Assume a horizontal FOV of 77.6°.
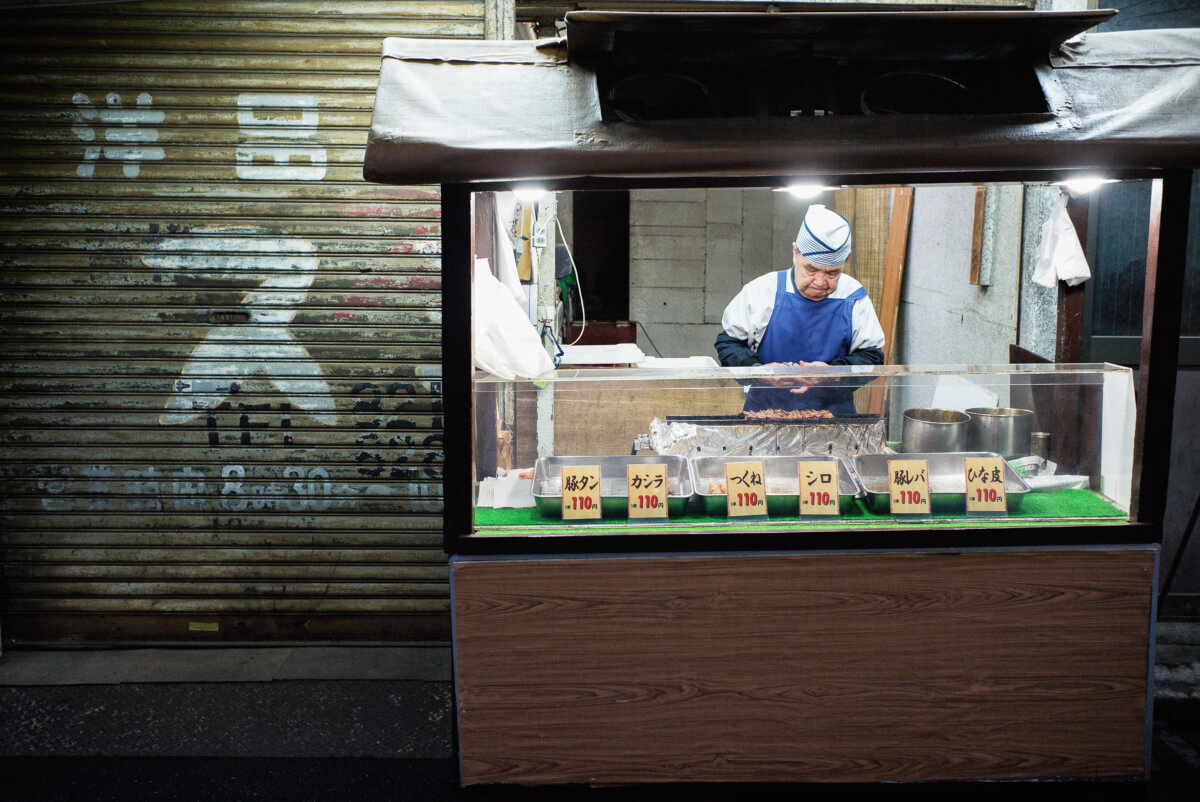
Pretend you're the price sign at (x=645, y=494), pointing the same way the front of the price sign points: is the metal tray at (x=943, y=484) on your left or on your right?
on your left

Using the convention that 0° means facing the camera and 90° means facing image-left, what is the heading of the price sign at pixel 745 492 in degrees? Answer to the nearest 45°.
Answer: approximately 0°

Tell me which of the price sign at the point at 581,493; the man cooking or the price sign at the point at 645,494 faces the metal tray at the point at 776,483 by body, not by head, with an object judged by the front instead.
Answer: the man cooking

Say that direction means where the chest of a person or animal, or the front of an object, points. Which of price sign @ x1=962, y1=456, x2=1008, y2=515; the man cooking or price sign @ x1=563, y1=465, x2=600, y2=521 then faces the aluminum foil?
the man cooking

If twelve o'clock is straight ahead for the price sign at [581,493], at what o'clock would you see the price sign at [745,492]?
the price sign at [745,492] is roughly at 9 o'clock from the price sign at [581,493].

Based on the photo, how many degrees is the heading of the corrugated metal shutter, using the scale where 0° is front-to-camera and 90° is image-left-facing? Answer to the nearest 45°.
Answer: approximately 0°

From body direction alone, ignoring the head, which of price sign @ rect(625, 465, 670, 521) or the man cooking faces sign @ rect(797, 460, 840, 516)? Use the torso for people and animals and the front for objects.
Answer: the man cooking
